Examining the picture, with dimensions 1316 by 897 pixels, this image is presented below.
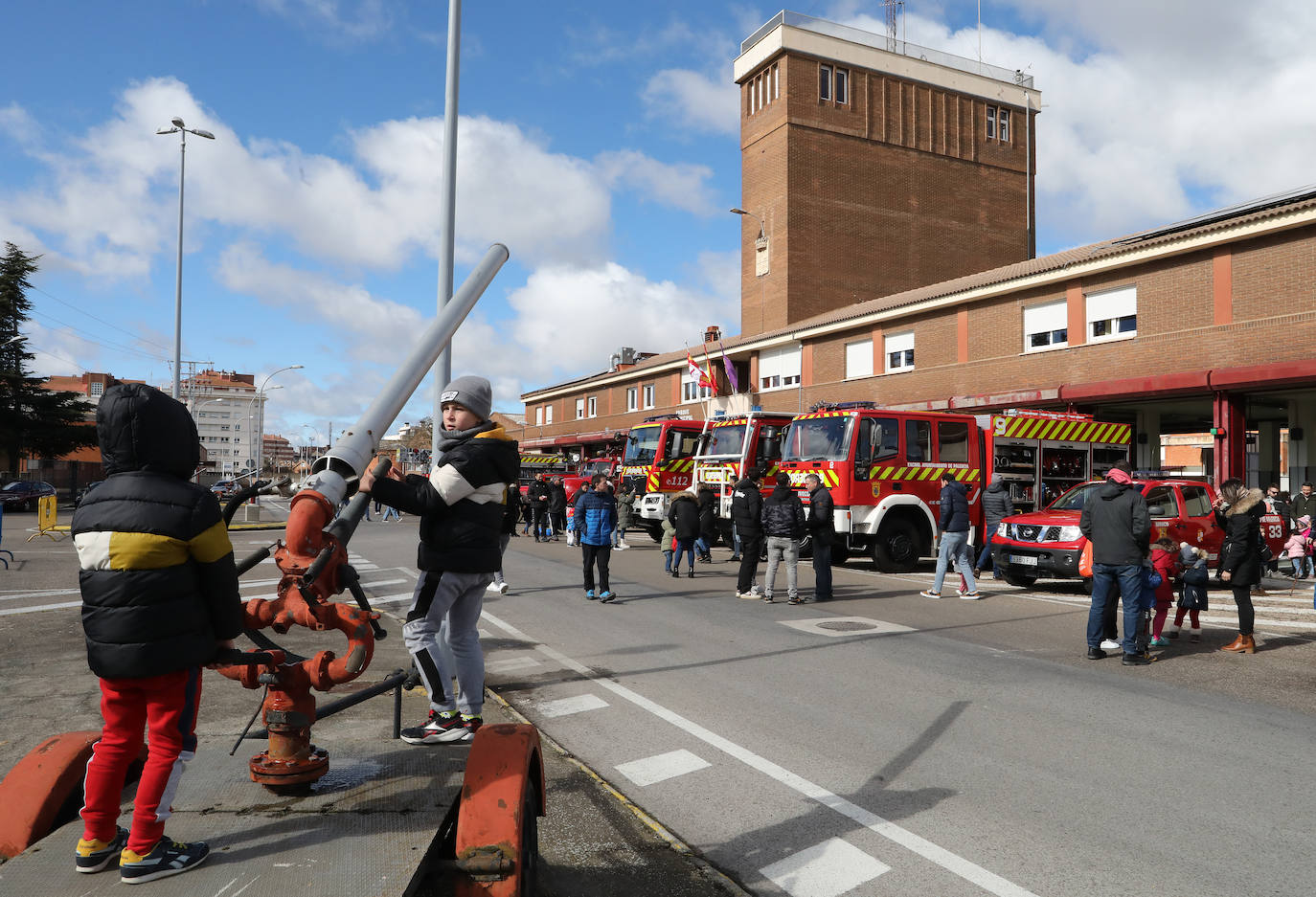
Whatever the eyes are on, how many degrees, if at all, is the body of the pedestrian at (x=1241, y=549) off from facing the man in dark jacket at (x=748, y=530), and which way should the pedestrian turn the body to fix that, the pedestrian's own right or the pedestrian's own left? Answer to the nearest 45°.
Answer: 0° — they already face them

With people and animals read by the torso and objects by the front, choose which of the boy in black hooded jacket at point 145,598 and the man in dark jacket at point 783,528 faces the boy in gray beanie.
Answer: the boy in black hooded jacket

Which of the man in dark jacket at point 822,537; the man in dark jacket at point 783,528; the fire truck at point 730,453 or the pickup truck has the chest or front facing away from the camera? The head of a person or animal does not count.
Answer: the man in dark jacket at point 783,528

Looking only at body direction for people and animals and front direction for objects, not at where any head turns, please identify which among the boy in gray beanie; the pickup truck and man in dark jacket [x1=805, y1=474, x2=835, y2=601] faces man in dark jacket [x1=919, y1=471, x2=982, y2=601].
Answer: the pickup truck

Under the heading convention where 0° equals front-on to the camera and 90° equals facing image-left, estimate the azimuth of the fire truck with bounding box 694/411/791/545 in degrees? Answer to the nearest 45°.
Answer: approximately 45°

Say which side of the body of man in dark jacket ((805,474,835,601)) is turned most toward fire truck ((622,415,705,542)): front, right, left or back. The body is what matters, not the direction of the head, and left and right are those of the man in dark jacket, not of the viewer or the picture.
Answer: right

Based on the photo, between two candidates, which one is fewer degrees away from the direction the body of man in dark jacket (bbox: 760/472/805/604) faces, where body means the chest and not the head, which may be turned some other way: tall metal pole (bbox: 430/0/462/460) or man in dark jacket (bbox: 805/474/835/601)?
the man in dark jacket

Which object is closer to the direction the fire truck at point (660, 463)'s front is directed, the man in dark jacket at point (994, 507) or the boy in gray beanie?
the boy in gray beanie

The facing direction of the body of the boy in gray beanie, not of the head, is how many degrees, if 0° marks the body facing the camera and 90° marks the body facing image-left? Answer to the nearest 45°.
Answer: approximately 90°

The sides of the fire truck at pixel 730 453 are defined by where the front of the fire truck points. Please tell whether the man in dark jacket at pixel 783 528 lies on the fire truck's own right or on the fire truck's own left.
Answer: on the fire truck's own left

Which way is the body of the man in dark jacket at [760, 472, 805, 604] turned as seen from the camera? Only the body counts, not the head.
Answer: away from the camera

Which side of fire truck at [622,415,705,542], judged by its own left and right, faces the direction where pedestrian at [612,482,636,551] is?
front

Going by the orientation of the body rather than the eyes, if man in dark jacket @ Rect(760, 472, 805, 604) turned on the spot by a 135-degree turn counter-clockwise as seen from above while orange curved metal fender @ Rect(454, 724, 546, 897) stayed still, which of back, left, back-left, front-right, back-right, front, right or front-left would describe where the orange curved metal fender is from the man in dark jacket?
front-left

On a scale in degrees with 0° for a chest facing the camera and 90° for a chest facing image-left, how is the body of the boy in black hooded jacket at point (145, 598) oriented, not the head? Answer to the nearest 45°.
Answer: approximately 225°
